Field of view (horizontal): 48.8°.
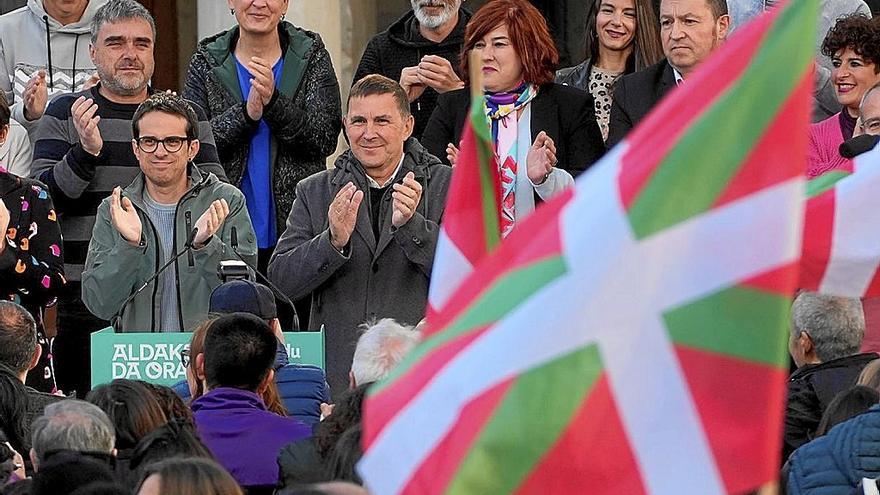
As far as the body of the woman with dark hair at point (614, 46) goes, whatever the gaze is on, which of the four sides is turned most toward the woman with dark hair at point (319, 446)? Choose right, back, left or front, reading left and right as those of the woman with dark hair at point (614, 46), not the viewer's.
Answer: front

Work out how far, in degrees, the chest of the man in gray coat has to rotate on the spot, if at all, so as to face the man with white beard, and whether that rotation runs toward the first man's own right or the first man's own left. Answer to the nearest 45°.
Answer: approximately 180°

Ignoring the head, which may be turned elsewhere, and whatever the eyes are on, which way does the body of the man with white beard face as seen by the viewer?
toward the camera

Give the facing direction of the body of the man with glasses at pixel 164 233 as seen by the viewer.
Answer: toward the camera

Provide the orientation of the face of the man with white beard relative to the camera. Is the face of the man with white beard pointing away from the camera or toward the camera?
toward the camera

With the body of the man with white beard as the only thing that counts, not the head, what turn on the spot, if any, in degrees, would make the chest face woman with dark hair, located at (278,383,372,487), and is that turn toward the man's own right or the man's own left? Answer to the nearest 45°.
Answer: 0° — they already face them

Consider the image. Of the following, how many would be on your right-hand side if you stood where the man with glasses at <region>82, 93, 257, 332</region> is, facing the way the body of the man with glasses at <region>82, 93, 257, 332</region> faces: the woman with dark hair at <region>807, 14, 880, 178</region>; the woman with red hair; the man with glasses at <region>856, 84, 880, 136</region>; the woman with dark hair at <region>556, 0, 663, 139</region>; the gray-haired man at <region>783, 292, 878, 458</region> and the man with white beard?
0

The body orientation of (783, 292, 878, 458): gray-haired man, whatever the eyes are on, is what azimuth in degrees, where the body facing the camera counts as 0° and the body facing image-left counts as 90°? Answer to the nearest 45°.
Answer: approximately 135°

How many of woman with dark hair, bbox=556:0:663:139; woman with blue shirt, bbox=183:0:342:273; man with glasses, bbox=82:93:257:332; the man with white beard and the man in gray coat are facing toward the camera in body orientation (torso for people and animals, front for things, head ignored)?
5

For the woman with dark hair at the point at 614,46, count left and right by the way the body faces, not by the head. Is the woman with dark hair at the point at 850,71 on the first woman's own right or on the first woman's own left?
on the first woman's own left

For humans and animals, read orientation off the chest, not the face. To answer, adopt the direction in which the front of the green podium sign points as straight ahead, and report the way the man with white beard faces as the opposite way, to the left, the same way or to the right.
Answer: the same way

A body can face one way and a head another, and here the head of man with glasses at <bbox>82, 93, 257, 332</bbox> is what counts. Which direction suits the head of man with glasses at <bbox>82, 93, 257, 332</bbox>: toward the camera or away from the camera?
toward the camera

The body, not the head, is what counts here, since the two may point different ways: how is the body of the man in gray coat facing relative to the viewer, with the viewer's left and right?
facing the viewer

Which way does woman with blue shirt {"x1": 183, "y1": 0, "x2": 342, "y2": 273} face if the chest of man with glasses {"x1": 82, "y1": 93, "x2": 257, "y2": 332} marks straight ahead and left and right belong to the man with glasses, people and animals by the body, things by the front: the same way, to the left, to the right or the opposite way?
the same way

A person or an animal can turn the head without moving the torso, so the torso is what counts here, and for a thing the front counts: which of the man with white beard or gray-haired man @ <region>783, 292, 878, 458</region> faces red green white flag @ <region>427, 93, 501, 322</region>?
the man with white beard

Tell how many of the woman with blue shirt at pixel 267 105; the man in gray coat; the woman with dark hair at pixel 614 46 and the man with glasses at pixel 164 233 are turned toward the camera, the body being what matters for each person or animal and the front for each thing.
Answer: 4

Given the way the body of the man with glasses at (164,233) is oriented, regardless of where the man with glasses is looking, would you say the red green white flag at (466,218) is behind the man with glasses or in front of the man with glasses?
in front

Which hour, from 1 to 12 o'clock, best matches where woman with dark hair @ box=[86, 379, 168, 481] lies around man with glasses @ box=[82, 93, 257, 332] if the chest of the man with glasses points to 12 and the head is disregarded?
The woman with dark hair is roughly at 12 o'clock from the man with glasses.

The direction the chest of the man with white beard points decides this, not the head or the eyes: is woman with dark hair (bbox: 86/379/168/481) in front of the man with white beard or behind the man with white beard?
in front
